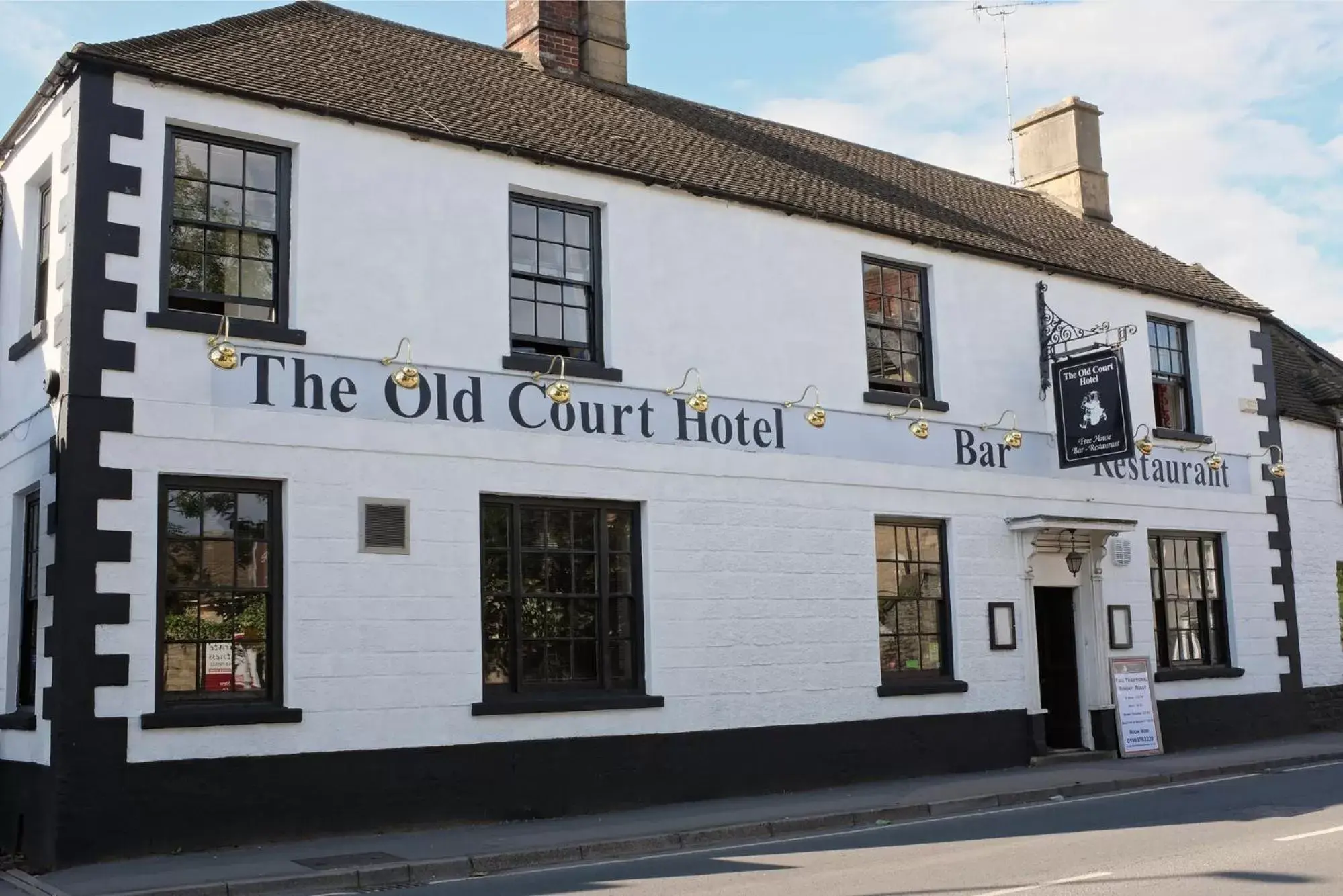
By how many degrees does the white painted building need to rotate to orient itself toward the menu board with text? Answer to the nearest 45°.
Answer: approximately 90° to its left

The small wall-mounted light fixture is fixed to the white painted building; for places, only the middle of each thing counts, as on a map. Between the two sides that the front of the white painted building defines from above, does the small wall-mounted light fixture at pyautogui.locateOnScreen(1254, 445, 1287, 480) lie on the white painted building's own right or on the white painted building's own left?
on the white painted building's own left

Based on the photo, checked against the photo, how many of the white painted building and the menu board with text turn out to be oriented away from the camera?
0

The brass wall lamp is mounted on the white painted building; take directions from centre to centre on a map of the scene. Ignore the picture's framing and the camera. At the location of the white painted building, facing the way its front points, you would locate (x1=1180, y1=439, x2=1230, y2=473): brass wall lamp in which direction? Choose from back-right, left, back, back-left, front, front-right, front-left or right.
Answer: left

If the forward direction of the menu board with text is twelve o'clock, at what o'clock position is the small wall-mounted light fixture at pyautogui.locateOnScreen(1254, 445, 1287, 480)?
The small wall-mounted light fixture is roughly at 9 o'clock from the menu board with text.

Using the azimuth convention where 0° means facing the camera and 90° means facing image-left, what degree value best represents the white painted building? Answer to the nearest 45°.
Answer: approximately 315°

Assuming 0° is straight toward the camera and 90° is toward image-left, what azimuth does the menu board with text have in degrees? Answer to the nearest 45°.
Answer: approximately 0°

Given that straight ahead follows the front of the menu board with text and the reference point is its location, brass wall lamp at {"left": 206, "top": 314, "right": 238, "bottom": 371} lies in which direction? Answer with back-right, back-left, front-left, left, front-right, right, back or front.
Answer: front-right

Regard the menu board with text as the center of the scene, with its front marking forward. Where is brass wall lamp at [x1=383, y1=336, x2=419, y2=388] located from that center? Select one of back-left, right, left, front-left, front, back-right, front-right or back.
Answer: front-right
